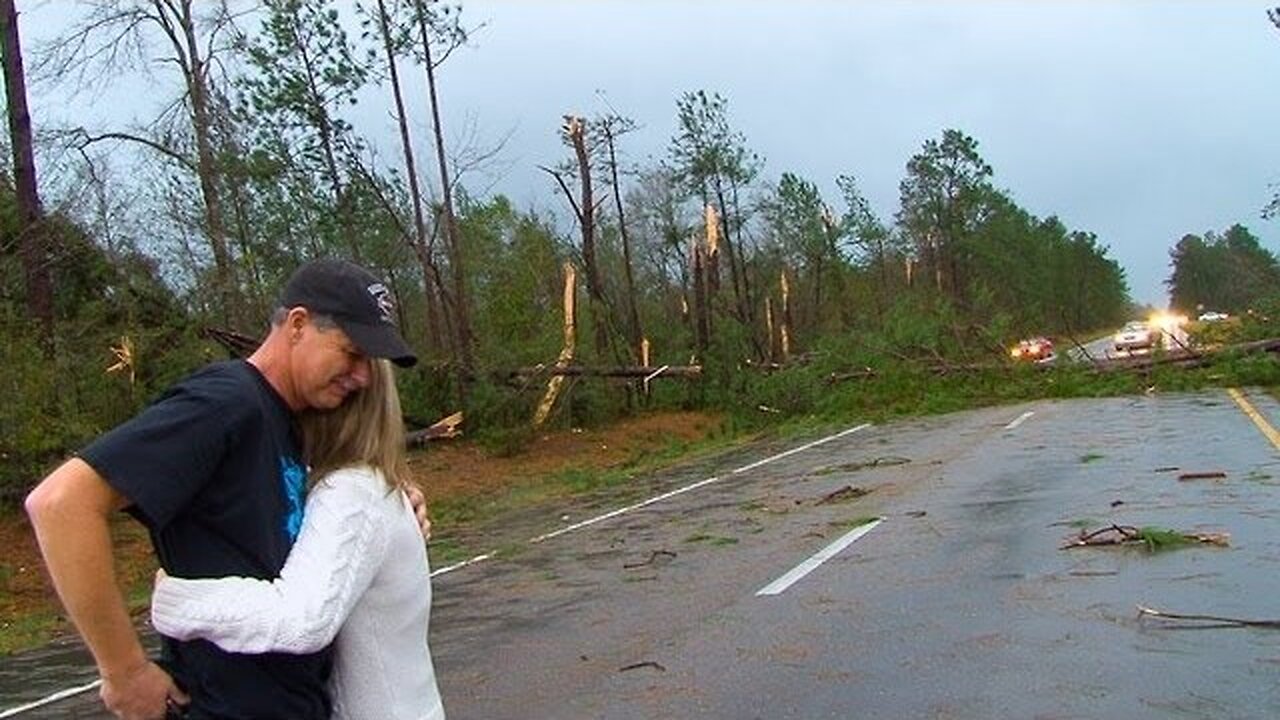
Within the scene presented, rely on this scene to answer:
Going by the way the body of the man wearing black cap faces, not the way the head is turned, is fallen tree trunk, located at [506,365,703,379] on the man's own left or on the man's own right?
on the man's own left

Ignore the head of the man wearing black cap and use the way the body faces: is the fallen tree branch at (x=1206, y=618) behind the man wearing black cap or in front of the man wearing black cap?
in front

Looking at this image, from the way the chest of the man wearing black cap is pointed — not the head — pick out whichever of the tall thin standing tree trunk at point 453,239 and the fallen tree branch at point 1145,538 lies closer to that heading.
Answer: the fallen tree branch

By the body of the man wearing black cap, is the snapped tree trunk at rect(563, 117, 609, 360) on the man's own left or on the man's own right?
on the man's own left

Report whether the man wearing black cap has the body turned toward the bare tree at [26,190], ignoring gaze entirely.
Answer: no

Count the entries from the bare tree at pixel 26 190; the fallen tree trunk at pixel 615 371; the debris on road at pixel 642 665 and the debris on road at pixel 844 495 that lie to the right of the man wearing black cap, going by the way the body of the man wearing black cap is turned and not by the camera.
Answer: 0

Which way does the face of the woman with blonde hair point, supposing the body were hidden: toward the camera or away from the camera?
away from the camera

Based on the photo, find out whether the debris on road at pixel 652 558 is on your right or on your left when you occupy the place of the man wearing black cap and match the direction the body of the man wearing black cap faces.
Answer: on your left

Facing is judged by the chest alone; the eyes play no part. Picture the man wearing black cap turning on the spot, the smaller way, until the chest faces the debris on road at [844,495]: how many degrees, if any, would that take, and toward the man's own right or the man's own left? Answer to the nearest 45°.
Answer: approximately 45° to the man's own left

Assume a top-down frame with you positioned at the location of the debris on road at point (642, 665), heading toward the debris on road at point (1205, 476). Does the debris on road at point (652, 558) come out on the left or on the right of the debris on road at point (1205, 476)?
left

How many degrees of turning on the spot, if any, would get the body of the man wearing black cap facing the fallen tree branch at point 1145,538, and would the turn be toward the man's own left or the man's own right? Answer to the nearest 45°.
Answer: approximately 45° to the man's own left

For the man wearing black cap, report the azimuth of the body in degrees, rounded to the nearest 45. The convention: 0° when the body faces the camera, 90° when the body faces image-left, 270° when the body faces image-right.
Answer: approximately 270°
